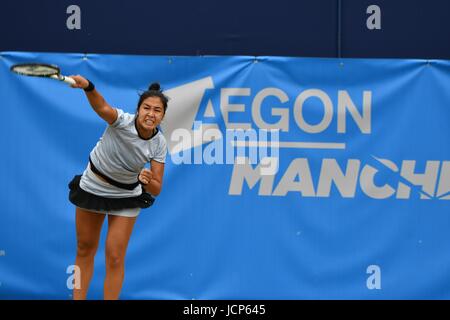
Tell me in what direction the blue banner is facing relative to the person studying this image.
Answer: facing the viewer

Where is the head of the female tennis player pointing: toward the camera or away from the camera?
toward the camera

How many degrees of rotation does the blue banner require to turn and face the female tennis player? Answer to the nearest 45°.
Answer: approximately 45° to its right
